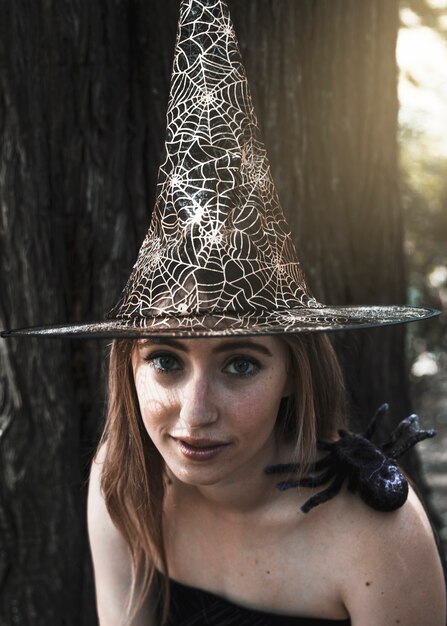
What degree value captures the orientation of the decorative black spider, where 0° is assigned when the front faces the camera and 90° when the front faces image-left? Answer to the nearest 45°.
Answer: approximately 135°

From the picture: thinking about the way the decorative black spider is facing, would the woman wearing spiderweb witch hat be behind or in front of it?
in front
